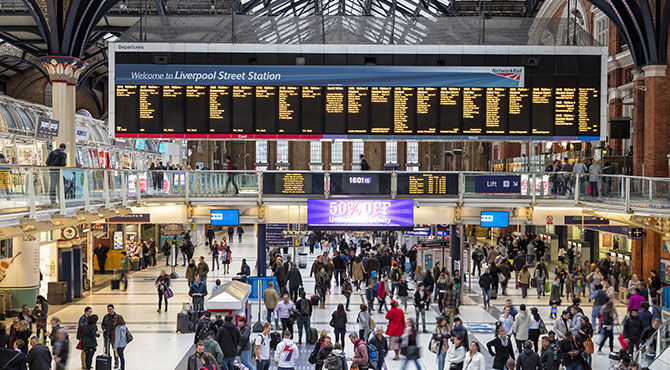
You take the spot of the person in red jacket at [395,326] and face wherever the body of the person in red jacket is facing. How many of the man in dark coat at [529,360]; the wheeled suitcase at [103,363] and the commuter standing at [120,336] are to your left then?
2

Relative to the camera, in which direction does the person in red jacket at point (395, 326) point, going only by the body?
away from the camera

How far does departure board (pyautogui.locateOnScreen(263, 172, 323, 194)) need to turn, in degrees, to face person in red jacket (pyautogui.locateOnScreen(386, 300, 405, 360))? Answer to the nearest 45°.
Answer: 0° — it already faces them

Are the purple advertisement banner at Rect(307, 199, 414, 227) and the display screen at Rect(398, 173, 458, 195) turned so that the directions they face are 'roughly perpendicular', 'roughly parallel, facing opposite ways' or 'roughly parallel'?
roughly parallel

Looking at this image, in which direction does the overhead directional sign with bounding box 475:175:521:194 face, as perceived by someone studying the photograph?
facing the viewer

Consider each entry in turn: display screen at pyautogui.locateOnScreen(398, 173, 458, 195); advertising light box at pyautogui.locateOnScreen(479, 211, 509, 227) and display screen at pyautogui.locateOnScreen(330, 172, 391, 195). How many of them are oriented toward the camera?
3

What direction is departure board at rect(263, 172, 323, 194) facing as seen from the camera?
toward the camera

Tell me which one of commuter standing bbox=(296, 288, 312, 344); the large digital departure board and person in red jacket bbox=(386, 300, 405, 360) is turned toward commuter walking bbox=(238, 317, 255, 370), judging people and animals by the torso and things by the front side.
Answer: the large digital departure board

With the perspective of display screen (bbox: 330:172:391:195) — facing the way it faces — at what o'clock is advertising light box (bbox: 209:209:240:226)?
The advertising light box is roughly at 3 o'clock from the display screen.

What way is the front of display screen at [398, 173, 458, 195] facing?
toward the camera

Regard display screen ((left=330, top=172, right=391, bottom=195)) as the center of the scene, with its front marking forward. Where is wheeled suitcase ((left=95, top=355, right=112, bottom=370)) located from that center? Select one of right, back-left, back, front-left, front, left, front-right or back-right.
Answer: front-right

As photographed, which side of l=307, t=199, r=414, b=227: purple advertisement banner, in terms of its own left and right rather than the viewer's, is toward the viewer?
front

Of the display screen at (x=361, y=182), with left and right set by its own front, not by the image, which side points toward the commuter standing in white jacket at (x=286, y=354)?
front

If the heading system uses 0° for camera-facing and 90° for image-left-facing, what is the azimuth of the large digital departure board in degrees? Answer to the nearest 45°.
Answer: approximately 0°

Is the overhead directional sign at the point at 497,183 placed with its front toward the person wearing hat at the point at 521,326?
yes
